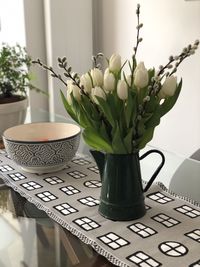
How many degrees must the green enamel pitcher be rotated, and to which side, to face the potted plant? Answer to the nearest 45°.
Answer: approximately 45° to its right

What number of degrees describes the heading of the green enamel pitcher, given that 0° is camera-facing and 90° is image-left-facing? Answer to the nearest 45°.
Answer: approximately 90°

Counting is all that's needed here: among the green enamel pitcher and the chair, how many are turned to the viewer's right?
0

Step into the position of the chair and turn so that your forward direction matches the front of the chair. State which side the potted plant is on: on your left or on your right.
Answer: on your right
